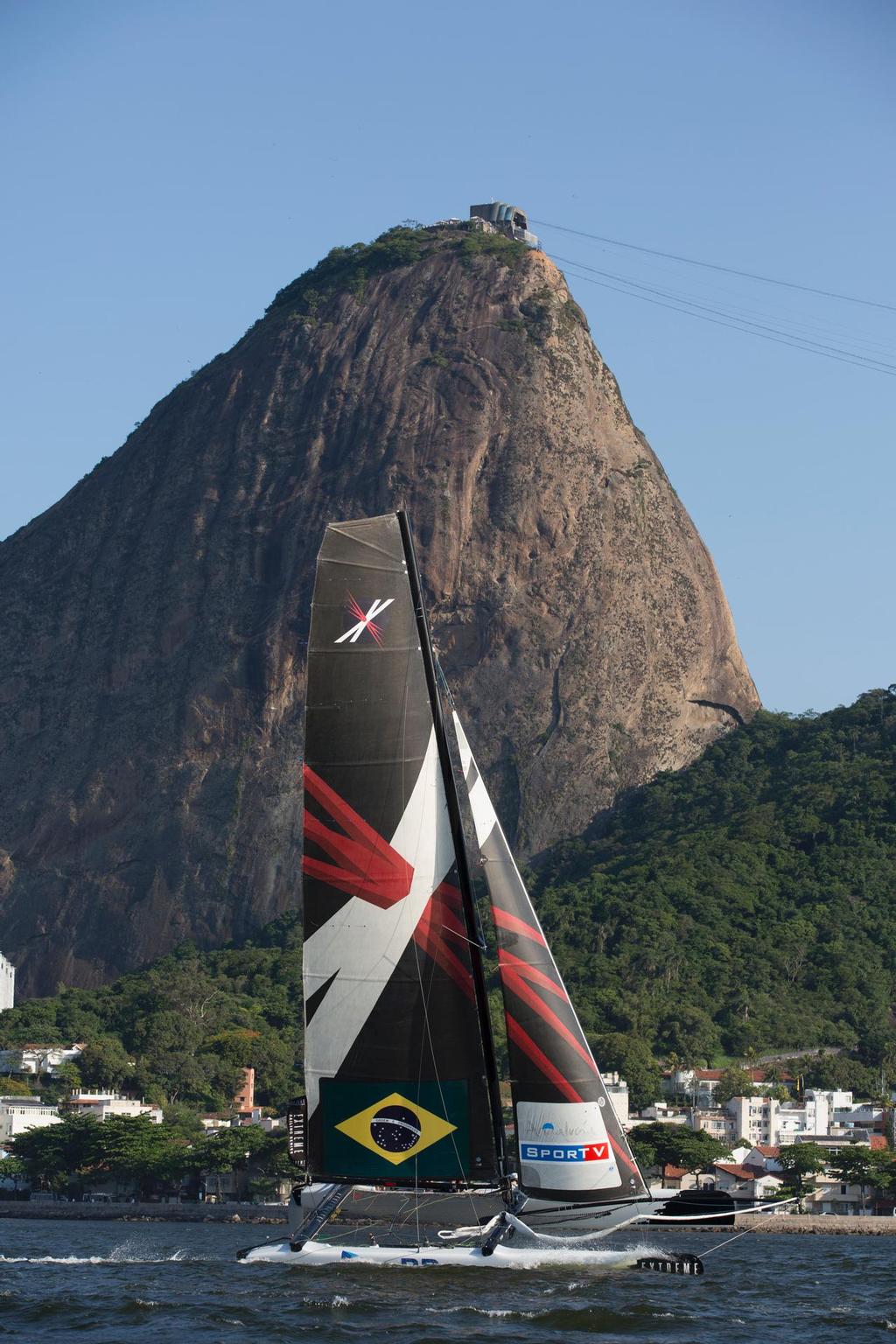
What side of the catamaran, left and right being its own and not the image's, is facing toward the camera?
right
